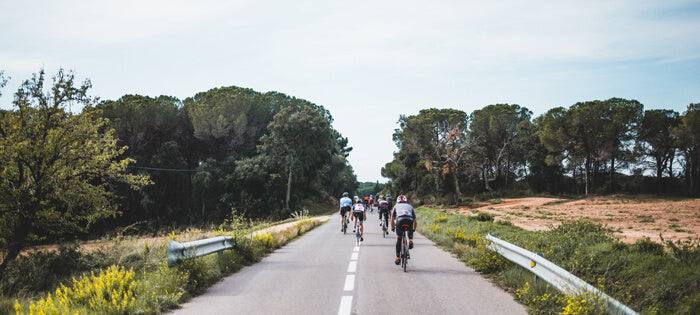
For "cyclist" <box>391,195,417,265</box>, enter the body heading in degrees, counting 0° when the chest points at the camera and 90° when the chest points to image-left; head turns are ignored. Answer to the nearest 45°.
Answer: approximately 180°

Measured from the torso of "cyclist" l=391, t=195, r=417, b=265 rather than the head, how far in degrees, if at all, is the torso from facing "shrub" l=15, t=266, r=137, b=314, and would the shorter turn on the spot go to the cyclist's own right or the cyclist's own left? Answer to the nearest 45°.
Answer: approximately 135° to the cyclist's own left

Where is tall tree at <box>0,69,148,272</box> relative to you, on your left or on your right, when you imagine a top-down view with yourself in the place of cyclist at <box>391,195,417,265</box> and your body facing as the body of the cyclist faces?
on your left

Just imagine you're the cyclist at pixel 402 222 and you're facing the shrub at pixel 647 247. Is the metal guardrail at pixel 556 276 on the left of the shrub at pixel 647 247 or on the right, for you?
right

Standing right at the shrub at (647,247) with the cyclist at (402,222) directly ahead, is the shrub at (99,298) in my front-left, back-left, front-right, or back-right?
front-left

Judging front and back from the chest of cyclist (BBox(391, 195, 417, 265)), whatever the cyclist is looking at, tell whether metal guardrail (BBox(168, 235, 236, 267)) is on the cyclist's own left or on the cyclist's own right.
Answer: on the cyclist's own left

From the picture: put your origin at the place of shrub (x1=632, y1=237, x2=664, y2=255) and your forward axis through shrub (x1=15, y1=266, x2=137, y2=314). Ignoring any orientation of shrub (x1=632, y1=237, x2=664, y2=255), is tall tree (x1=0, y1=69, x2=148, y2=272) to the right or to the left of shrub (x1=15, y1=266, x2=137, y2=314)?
right

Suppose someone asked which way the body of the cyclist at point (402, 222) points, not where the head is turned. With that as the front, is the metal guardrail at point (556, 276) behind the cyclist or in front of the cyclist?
behind

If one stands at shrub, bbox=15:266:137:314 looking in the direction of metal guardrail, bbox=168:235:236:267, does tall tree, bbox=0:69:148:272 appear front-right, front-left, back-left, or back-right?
front-left

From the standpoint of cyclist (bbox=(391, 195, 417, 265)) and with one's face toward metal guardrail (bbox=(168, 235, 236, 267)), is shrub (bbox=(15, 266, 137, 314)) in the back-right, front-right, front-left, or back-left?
front-left

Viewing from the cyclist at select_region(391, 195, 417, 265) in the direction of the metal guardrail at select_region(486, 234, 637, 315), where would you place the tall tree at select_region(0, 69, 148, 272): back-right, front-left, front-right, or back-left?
back-right
